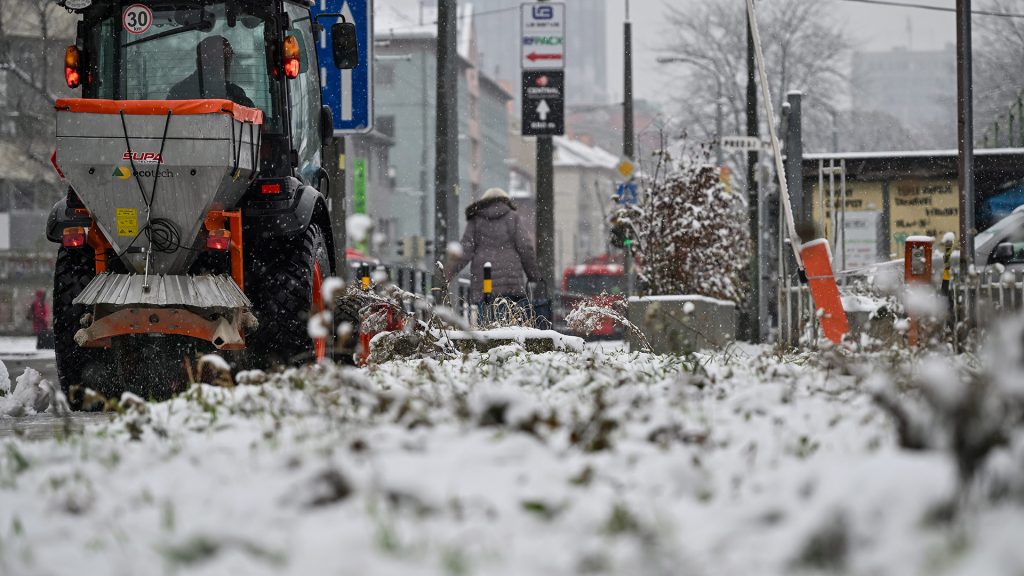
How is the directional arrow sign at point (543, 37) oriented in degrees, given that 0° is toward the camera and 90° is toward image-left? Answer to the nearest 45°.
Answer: approximately 0°

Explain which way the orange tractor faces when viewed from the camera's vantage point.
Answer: facing away from the viewer

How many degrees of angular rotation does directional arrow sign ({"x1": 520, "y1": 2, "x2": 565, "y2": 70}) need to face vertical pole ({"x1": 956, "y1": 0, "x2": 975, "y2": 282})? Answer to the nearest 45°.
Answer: approximately 45° to its left

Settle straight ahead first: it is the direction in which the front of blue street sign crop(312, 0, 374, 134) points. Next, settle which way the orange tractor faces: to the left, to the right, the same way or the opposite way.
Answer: the opposite way
